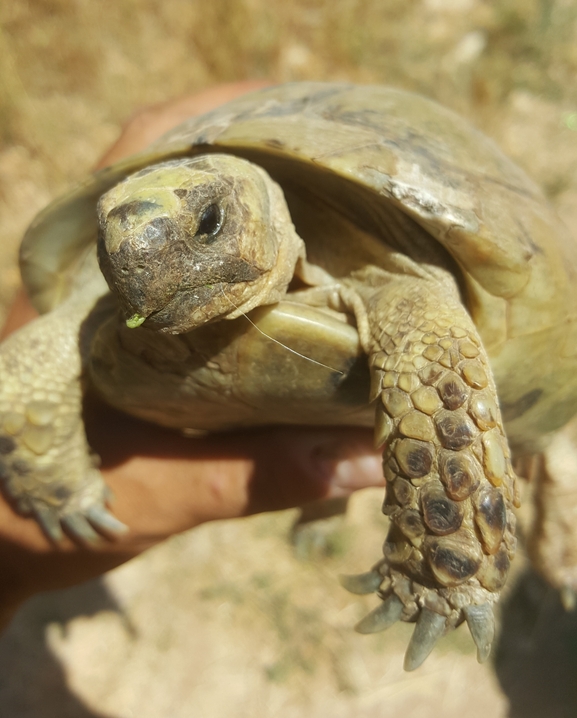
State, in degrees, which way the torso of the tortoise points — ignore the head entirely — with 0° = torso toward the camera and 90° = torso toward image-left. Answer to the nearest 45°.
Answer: approximately 45°
